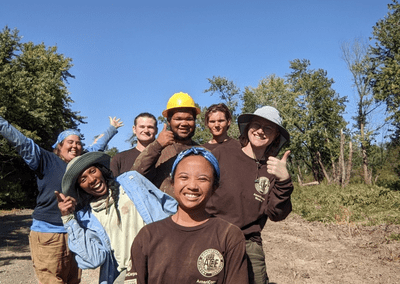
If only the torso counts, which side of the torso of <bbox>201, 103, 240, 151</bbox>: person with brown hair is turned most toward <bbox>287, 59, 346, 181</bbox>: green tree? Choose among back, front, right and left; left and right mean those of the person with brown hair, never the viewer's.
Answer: back

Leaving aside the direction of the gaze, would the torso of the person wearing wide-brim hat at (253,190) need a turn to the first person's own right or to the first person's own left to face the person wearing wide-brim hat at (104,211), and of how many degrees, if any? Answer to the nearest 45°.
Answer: approximately 90° to the first person's own right

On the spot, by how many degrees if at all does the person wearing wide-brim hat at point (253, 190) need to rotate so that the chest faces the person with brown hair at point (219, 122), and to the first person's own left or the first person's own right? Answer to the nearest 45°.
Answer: approximately 180°

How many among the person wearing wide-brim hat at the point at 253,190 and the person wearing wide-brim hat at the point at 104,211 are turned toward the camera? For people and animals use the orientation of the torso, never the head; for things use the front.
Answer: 2

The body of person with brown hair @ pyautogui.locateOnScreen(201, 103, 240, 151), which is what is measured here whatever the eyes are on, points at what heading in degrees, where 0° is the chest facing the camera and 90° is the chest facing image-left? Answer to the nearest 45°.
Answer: approximately 0°

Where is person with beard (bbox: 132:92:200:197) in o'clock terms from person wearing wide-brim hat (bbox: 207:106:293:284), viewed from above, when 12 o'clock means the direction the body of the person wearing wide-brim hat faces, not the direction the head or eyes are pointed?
The person with beard is roughly at 4 o'clock from the person wearing wide-brim hat.
